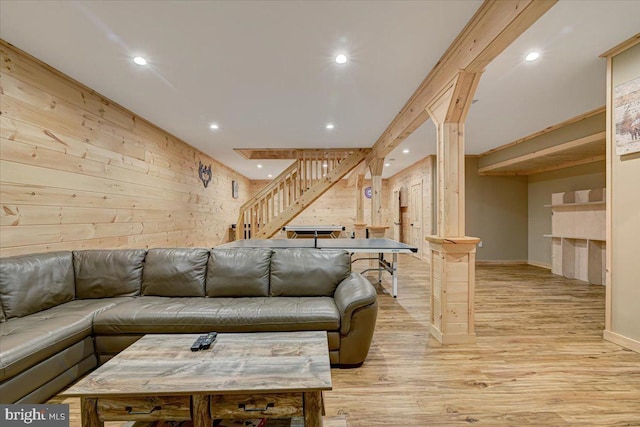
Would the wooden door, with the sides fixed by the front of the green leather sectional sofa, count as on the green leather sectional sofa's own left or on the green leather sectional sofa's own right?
on the green leather sectional sofa's own left

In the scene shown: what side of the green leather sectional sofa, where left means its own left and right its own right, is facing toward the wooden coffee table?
front

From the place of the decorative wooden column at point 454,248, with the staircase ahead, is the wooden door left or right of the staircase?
right

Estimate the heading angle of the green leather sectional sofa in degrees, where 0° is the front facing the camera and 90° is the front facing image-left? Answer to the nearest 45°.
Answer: approximately 0°

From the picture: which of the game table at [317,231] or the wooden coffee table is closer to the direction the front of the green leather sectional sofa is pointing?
the wooden coffee table

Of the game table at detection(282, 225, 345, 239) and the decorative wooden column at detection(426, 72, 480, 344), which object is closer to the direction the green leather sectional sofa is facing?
the decorative wooden column

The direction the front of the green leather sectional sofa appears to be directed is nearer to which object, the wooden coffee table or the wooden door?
the wooden coffee table

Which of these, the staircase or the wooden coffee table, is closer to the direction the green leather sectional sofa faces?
the wooden coffee table

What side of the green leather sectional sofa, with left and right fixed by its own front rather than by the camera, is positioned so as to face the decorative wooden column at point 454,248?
left

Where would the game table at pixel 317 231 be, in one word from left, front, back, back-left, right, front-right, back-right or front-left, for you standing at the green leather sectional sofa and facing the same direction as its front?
back-left

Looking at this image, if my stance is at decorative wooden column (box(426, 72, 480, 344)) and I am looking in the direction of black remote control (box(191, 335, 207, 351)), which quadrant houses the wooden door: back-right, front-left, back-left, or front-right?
back-right

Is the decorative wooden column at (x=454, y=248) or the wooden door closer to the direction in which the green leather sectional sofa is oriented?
the decorative wooden column

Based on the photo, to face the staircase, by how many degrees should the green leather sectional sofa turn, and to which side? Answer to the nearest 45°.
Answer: approximately 135° to its left
